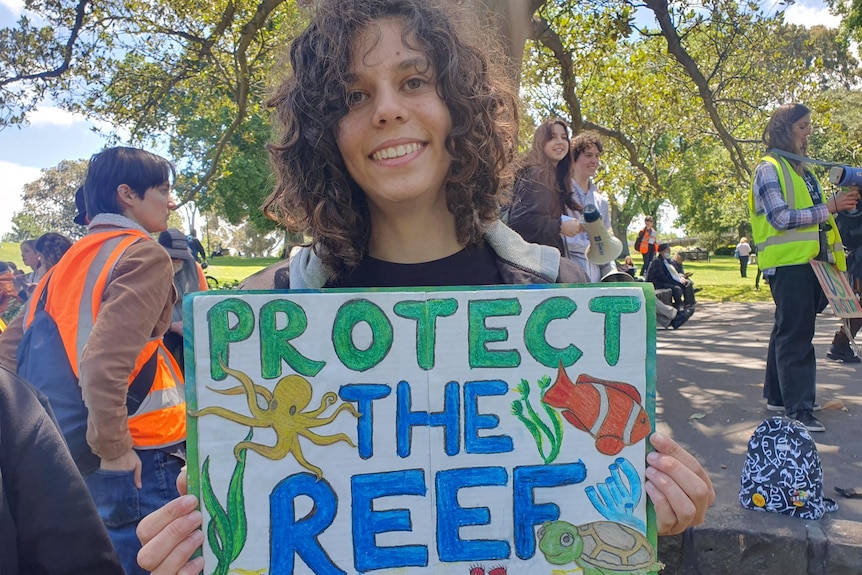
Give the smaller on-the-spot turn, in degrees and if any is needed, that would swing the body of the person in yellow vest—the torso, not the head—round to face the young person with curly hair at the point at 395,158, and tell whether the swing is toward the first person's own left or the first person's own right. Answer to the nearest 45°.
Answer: approximately 90° to the first person's own right

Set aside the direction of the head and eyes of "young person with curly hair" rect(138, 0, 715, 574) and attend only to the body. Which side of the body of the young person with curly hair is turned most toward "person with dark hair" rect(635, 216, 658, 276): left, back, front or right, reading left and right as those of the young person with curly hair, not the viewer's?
back

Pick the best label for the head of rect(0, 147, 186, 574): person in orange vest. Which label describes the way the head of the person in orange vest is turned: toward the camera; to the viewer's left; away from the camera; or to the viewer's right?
to the viewer's right

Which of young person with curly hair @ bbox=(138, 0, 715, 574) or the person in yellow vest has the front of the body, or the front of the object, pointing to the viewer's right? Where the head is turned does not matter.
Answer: the person in yellow vest

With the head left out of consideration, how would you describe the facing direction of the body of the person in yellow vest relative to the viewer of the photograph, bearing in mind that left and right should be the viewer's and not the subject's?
facing to the right of the viewer

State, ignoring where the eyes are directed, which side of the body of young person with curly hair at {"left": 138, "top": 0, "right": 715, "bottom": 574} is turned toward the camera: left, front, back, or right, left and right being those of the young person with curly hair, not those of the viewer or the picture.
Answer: front

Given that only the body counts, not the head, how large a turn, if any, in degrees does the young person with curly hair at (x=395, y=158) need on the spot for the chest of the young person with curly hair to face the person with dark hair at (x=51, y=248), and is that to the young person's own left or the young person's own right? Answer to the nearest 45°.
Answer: approximately 135° to the young person's own right

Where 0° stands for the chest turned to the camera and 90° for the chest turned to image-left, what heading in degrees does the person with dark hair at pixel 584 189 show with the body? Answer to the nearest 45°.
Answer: approximately 315°

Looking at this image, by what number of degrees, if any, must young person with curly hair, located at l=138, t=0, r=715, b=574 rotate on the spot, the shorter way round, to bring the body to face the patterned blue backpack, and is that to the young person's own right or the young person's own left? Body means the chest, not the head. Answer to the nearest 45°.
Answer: approximately 135° to the young person's own left

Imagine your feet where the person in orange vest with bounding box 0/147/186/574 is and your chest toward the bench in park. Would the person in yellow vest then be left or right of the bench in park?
right

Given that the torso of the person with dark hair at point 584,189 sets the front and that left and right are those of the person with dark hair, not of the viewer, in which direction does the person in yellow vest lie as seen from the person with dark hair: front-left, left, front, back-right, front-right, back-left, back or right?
front-left

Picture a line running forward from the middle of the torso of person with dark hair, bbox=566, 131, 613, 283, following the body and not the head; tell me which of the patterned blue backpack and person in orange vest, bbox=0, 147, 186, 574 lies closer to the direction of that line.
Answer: the patterned blue backpack
